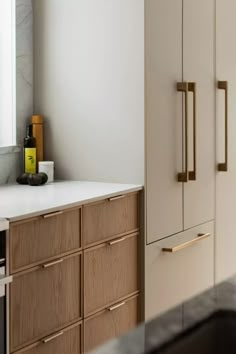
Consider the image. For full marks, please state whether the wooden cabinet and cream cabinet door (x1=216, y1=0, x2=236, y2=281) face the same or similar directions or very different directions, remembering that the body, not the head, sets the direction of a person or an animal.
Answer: same or similar directions

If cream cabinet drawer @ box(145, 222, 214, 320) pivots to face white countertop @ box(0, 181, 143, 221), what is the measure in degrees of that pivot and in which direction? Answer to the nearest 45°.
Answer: approximately 90° to its right

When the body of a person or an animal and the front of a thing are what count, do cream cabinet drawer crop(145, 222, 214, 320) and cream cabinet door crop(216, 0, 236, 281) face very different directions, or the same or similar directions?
same or similar directions

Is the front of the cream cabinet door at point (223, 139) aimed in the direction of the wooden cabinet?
no

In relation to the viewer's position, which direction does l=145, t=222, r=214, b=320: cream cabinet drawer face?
facing the viewer and to the right of the viewer

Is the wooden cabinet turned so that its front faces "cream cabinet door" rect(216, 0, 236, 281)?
no

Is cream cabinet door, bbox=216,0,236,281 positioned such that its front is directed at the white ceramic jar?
no

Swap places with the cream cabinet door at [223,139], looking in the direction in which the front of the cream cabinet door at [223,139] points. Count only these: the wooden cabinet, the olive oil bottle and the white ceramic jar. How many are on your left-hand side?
0

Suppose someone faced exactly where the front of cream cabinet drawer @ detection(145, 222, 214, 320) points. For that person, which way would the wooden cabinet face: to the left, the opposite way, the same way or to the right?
the same way
